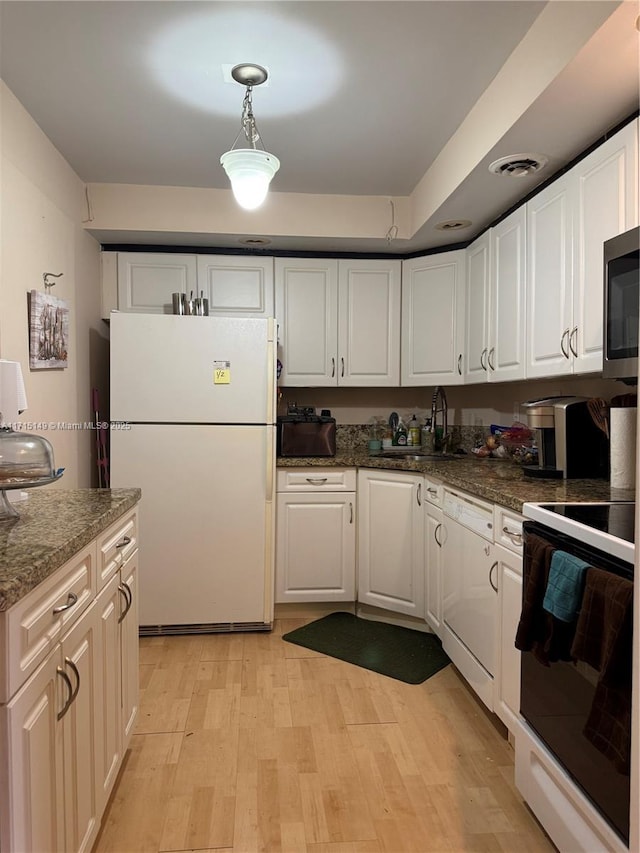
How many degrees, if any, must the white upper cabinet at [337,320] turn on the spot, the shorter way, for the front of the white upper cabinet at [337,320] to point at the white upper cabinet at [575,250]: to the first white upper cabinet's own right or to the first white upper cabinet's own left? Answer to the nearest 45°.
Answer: approximately 45° to the first white upper cabinet's own left

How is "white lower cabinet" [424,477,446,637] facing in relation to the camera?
to the viewer's left

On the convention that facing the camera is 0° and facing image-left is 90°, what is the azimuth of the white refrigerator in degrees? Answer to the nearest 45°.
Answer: approximately 0°

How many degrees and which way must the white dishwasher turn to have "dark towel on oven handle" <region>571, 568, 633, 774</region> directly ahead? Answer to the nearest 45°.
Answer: approximately 90° to its left

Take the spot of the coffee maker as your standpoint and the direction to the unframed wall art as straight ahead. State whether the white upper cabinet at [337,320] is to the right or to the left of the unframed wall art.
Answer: right

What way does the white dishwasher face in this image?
to the viewer's left

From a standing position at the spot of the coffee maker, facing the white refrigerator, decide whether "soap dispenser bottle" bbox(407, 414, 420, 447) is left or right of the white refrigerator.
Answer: right

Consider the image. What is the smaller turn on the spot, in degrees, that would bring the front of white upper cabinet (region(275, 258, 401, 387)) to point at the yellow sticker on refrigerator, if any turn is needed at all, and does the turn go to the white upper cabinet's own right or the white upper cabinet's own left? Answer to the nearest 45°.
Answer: approximately 45° to the white upper cabinet's own right

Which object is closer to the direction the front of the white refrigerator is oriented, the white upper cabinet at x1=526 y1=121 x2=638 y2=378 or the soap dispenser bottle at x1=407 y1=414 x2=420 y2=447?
the white upper cabinet
